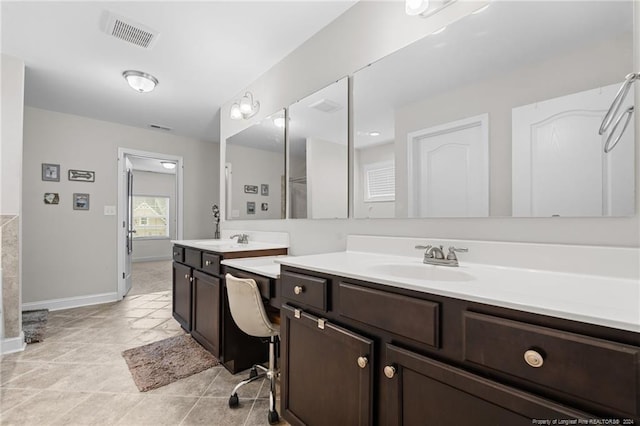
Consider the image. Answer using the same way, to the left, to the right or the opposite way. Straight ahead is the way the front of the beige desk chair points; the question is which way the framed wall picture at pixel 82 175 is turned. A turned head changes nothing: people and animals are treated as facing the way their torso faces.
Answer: to the right

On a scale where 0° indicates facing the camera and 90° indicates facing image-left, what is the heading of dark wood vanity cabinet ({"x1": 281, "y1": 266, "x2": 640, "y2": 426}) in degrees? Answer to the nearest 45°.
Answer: approximately 45°

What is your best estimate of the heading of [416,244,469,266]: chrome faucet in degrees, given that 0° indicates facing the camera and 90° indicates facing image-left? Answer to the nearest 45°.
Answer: approximately 45°

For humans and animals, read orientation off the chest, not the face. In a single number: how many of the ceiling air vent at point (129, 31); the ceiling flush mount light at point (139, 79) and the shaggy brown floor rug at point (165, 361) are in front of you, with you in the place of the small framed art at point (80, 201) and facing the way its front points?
3

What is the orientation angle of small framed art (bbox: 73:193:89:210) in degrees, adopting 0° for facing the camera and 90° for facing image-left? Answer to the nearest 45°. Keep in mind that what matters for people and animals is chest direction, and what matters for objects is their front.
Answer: approximately 0°

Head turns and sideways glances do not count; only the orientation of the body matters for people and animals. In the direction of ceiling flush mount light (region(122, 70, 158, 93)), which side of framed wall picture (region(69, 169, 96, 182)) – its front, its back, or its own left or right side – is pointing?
front

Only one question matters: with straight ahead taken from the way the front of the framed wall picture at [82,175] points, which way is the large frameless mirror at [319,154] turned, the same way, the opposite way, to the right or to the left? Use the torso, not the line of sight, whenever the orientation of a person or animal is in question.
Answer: to the right

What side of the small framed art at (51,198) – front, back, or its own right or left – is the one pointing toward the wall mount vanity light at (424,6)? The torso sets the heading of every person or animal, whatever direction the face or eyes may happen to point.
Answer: front

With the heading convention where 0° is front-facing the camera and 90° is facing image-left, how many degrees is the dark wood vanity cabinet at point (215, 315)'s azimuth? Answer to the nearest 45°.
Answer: approximately 45°

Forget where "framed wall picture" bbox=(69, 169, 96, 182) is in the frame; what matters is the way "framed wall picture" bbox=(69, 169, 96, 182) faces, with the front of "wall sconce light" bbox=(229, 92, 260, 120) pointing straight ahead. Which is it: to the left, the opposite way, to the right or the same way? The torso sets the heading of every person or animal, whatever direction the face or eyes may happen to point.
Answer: to the left
